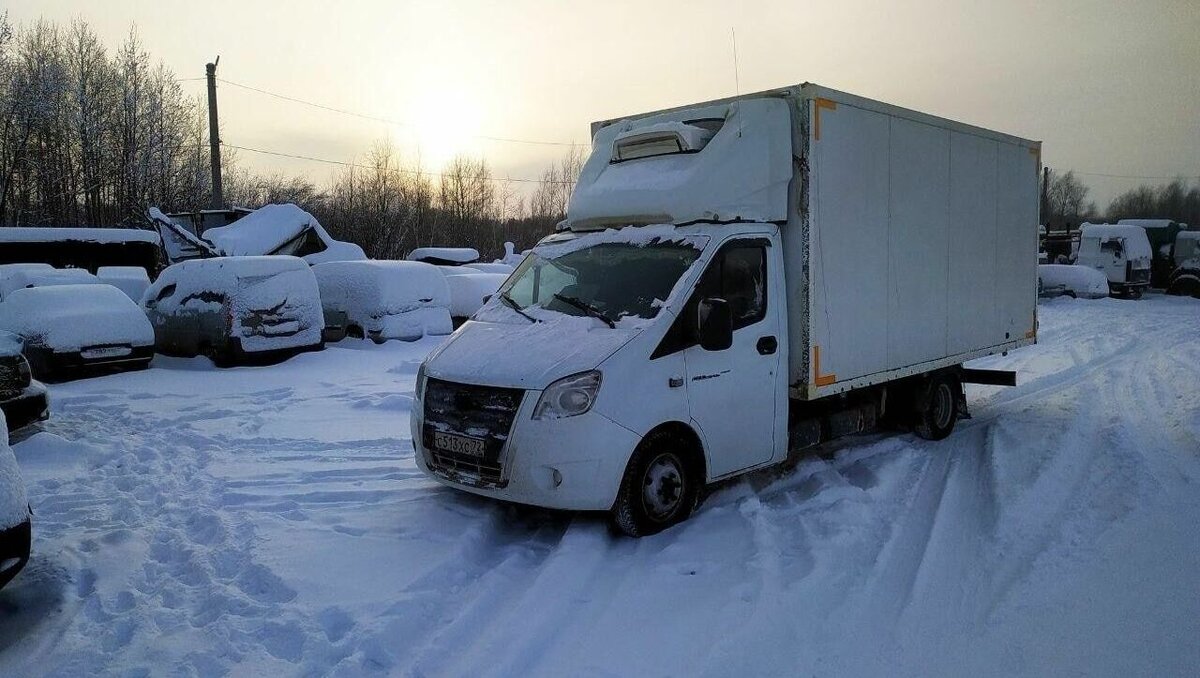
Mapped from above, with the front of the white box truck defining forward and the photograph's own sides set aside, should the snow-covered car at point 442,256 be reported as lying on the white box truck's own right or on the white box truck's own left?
on the white box truck's own right

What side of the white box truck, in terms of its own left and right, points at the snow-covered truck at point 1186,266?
back

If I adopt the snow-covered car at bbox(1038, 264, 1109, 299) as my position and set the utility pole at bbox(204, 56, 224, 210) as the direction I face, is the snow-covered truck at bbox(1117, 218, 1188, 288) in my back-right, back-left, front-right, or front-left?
back-right

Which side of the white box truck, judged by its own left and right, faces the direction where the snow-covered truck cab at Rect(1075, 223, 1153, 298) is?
back

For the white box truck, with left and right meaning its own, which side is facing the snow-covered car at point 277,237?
right

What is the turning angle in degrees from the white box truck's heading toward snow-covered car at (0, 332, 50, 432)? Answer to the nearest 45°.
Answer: approximately 45° to its right

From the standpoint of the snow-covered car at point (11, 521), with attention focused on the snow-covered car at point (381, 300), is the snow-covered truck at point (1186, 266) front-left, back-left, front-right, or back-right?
front-right

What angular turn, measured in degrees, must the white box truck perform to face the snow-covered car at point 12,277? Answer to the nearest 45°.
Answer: approximately 90° to its right

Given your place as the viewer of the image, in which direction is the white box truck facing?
facing the viewer and to the left of the viewer

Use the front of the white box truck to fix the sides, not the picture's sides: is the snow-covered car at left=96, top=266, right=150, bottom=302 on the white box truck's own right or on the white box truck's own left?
on the white box truck's own right

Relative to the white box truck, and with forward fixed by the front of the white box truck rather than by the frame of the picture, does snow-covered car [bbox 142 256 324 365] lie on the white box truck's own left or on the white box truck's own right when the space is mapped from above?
on the white box truck's own right
